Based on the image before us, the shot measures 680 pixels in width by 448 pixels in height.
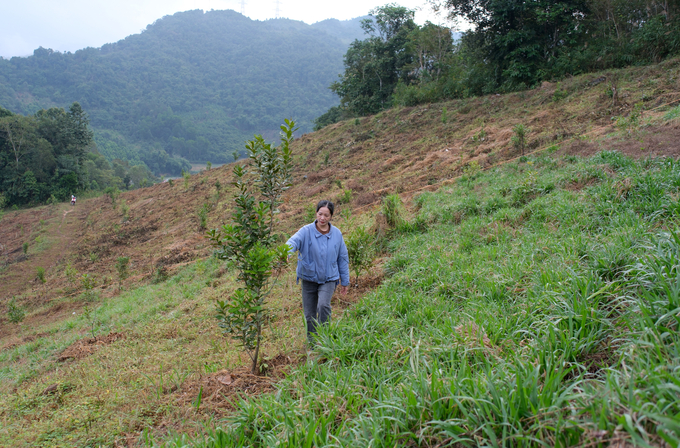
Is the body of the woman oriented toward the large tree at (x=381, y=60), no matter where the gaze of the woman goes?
no

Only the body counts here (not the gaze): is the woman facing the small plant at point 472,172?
no

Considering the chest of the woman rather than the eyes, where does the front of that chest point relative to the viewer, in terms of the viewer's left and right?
facing the viewer

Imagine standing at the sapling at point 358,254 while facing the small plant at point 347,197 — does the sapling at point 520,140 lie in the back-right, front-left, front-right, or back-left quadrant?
front-right

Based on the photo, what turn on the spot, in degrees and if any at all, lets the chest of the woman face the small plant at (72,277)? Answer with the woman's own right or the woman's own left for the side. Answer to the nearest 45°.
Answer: approximately 135° to the woman's own right

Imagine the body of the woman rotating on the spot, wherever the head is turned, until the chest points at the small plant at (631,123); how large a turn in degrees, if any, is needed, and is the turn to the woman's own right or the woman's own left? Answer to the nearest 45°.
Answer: approximately 135° to the woman's own left

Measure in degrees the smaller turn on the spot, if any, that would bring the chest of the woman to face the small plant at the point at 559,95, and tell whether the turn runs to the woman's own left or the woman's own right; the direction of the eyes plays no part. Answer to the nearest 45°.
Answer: approximately 135° to the woman's own left

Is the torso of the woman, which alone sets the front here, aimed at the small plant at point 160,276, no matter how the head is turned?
no

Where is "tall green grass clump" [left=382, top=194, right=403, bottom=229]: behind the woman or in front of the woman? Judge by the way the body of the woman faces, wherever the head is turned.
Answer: behind
